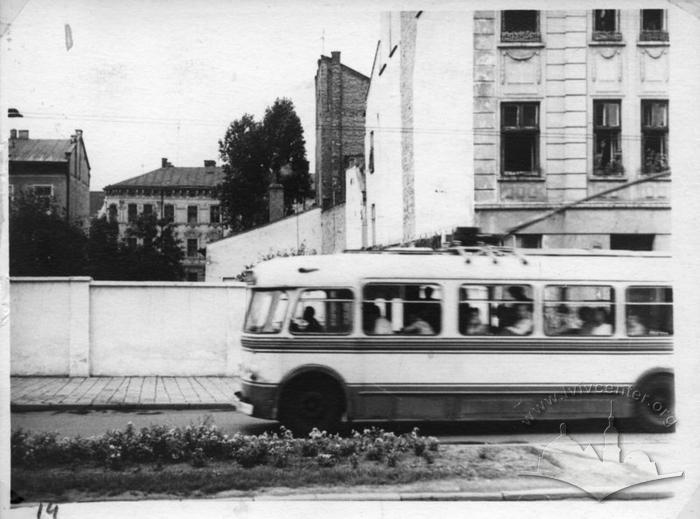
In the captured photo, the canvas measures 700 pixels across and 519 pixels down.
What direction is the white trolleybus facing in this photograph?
to the viewer's left

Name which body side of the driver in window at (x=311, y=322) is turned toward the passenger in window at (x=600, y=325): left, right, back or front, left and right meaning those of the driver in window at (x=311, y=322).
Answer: back

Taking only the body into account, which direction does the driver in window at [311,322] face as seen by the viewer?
to the viewer's left

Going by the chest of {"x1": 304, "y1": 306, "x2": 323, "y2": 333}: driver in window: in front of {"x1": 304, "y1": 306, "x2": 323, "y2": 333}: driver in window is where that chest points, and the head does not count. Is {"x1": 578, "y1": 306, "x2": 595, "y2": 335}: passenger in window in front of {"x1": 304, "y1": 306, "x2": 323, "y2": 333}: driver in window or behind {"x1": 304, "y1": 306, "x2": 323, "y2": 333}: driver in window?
behind

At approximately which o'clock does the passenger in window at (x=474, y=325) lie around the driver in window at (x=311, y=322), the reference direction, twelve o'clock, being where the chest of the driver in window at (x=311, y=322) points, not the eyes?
the passenger in window at (x=474, y=325) is roughly at 6 o'clock from the driver in window at (x=311, y=322).

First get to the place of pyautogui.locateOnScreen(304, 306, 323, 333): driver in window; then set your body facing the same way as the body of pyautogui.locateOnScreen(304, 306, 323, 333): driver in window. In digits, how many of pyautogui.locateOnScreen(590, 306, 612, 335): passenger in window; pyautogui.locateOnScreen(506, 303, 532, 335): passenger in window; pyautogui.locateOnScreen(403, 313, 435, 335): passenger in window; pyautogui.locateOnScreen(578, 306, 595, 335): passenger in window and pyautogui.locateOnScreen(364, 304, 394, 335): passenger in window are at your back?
5

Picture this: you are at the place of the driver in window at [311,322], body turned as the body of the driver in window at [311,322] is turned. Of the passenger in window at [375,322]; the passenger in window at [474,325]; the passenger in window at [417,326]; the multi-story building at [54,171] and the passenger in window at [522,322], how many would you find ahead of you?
1

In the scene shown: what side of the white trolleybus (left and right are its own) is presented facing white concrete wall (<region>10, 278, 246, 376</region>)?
front
